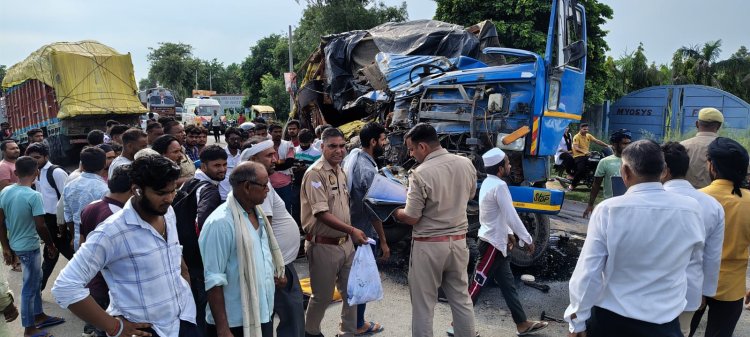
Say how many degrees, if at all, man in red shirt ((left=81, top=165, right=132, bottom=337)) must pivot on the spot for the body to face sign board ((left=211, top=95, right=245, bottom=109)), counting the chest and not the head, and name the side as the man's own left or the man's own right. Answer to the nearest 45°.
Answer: approximately 45° to the man's own left

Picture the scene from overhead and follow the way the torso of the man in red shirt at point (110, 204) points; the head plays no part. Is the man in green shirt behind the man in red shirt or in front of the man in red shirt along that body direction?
in front

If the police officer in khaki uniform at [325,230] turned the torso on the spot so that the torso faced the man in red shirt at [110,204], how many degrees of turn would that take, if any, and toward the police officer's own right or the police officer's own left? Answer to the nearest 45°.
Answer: approximately 90° to the police officer's own right

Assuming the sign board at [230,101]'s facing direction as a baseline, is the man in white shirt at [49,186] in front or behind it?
in front

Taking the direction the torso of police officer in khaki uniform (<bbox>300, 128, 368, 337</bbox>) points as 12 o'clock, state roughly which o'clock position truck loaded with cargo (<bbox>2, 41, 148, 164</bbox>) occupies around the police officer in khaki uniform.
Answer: The truck loaded with cargo is roughly at 6 o'clock from the police officer in khaki uniform.

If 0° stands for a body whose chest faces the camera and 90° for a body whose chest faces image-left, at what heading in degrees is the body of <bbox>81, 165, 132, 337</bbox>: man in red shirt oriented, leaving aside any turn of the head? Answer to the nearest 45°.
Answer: approximately 225°

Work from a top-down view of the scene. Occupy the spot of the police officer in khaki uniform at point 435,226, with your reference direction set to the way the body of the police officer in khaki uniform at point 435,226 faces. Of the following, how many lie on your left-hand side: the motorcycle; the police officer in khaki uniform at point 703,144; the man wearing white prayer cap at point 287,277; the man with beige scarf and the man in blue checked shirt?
3

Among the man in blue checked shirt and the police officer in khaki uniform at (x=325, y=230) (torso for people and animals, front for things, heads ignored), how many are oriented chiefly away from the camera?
0

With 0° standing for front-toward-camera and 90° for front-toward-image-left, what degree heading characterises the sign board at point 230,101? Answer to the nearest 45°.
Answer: approximately 0°

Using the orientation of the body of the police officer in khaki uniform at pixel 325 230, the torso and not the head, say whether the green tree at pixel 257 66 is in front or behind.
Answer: behind

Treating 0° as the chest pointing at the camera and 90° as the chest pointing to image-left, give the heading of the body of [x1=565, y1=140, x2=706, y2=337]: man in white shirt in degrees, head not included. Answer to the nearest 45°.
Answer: approximately 180°
